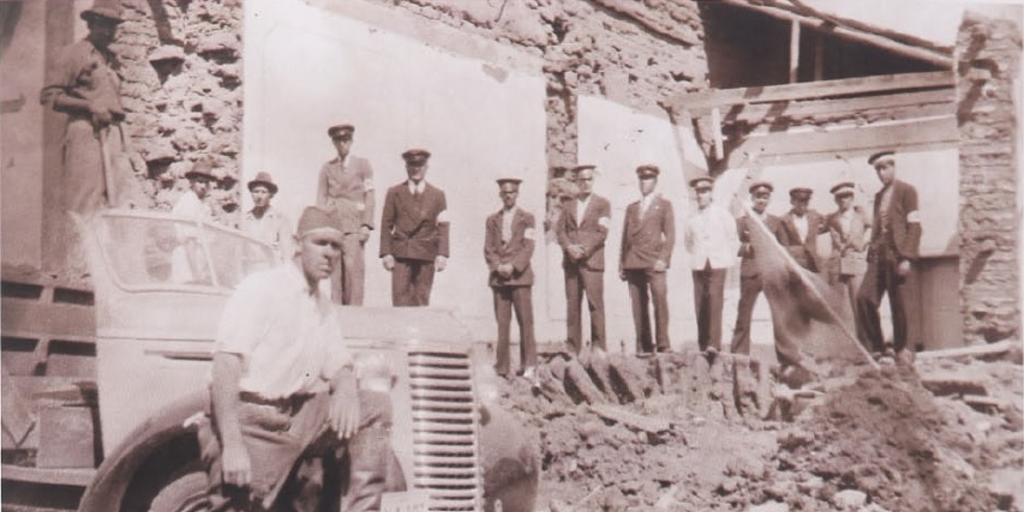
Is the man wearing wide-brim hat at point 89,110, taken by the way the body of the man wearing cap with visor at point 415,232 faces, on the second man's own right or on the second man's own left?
on the second man's own right

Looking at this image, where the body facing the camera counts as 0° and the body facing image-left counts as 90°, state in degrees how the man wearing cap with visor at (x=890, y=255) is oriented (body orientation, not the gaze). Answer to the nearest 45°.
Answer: approximately 45°

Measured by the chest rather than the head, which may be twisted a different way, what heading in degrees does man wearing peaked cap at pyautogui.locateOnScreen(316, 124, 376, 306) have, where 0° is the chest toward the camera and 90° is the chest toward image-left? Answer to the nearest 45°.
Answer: approximately 0°
